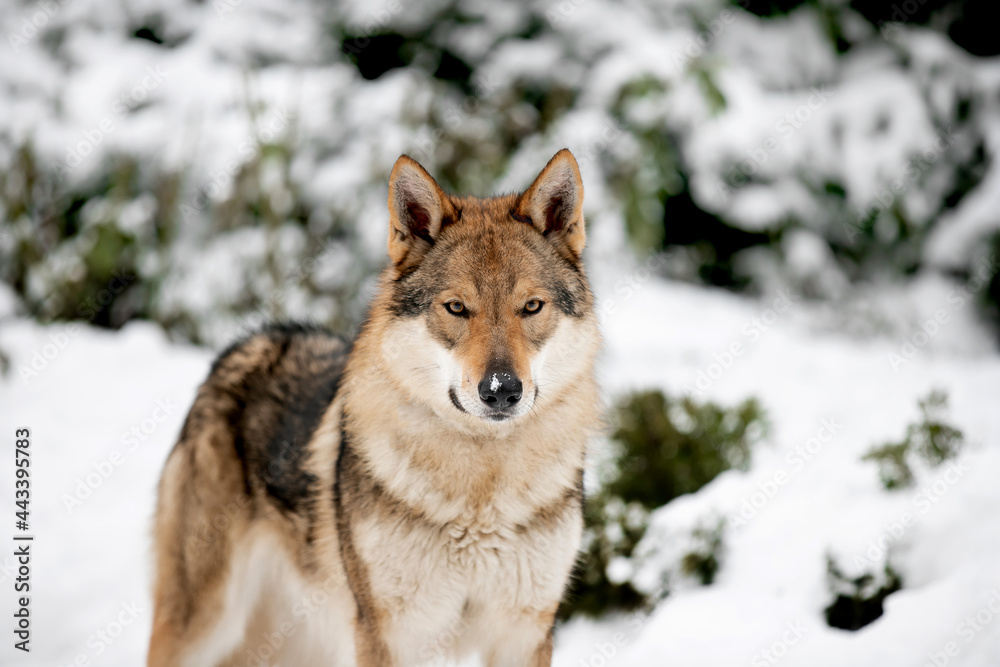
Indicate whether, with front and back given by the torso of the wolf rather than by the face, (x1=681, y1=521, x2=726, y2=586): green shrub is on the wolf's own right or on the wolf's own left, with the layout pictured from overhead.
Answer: on the wolf's own left

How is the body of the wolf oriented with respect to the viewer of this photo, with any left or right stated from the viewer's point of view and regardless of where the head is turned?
facing the viewer and to the right of the viewer

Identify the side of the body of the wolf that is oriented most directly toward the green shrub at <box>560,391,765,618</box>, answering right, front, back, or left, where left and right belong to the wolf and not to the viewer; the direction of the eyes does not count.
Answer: left

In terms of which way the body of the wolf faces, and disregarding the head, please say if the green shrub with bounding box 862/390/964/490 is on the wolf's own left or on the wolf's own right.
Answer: on the wolf's own left

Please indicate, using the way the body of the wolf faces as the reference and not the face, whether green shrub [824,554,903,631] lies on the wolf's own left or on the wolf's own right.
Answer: on the wolf's own left
